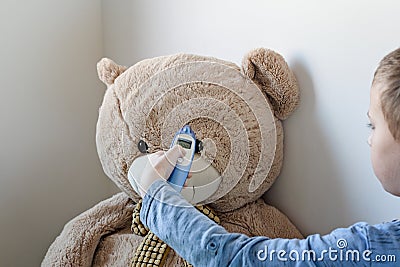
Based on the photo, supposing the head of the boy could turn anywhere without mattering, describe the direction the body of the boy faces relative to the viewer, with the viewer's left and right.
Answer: facing away from the viewer and to the left of the viewer
